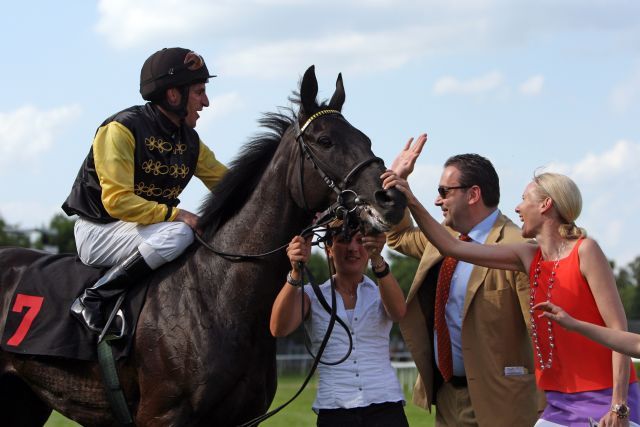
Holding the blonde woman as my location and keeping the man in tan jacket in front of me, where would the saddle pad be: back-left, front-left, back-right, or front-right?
front-left

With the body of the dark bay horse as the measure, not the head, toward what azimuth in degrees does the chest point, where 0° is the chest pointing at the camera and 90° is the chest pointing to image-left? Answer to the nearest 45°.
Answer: approximately 315°

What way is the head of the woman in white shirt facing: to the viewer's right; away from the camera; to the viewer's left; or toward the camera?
toward the camera

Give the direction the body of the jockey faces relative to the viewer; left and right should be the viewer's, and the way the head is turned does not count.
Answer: facing the viewer and to the right of the viewer

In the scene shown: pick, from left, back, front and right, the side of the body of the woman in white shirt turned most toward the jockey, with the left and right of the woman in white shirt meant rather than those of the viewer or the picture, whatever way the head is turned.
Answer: right

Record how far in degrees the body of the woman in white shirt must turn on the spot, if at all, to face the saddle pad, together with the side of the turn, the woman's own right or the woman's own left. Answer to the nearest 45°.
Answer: approximately 90° to the woman's own right

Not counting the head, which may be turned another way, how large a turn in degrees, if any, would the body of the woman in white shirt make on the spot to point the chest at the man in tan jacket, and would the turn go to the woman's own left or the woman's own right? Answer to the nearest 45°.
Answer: approximately 90° to the woman's own left

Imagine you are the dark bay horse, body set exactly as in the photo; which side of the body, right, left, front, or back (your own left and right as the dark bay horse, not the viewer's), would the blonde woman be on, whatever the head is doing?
front

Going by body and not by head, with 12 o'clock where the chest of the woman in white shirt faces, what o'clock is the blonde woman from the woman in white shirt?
The blonde woman is roughly at 10 o'clock from the woman in white shirt.

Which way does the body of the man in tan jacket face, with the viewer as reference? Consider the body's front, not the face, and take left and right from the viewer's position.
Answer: facing the viewer and to the left of the viewer

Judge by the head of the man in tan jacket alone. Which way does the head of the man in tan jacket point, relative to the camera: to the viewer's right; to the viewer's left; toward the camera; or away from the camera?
to the viewer's left

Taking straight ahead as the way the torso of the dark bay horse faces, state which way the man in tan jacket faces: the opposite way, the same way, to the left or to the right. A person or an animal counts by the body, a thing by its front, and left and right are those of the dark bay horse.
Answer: to the right

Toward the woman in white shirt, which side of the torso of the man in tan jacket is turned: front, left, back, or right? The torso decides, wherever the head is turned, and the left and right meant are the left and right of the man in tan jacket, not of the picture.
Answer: front

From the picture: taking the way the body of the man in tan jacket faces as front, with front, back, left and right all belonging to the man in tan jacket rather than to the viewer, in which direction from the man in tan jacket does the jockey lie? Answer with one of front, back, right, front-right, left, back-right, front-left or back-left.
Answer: front-right

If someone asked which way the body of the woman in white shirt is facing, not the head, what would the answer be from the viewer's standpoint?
toward the camera
